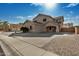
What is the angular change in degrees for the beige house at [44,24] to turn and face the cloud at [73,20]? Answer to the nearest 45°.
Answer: approximately 90° to its left

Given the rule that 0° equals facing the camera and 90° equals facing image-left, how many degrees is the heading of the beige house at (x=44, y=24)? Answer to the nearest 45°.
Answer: approximately 0°

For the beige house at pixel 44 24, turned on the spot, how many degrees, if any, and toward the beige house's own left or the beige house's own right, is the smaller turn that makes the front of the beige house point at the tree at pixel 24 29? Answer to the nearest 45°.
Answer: approximately 90° to the beige house's own right
